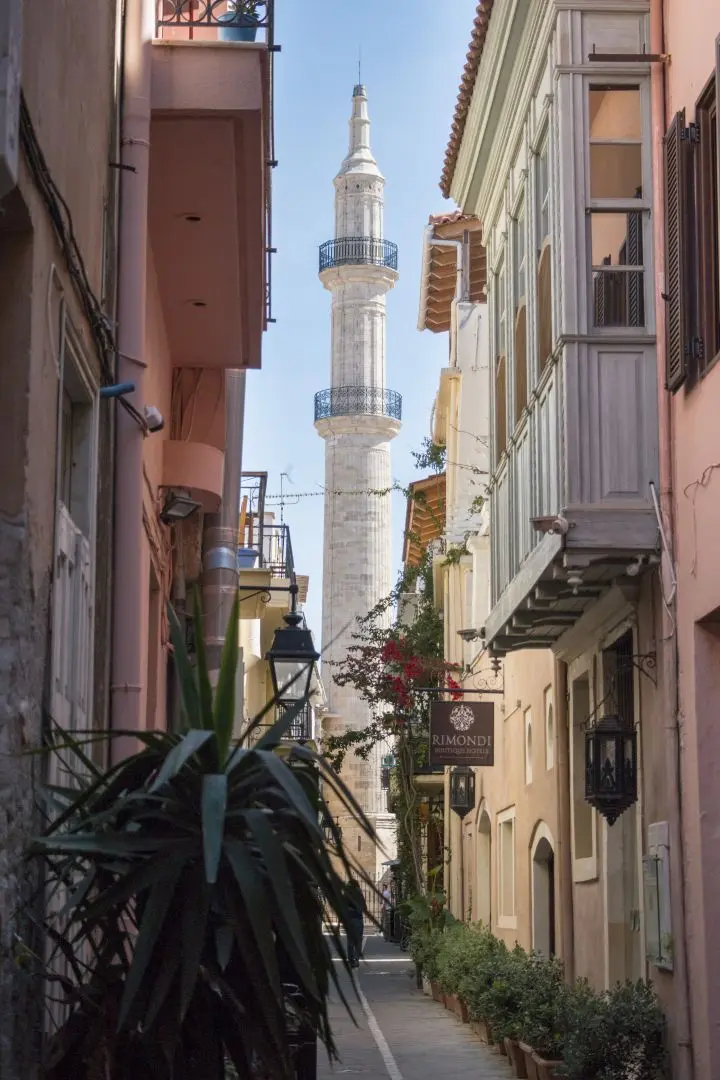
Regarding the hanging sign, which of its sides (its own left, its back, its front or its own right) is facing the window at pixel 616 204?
front

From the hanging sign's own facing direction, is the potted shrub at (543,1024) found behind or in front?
in front

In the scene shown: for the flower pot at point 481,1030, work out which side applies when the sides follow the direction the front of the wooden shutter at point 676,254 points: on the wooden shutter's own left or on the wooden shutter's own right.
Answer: on the wooden shutter's own right

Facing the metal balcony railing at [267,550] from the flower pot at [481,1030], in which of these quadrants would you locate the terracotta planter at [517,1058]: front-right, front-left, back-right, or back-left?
back-left

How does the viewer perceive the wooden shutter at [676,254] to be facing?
facing to the left of the viewer

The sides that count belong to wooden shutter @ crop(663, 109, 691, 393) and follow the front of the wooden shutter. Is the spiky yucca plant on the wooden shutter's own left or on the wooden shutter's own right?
on the wooden shutter's own left

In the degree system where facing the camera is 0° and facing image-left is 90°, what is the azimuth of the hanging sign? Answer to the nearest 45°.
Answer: approximately 0°

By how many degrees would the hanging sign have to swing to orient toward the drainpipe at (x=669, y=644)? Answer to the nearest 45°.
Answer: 0° — it already faces it

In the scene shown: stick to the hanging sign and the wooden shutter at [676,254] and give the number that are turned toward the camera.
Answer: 1

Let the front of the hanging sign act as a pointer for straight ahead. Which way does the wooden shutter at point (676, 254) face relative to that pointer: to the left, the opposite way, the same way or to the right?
to the right

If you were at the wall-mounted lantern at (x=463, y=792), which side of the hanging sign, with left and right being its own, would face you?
back

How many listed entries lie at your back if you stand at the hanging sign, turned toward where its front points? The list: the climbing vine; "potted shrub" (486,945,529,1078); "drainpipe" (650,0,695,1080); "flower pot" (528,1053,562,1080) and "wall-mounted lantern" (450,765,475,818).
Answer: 2

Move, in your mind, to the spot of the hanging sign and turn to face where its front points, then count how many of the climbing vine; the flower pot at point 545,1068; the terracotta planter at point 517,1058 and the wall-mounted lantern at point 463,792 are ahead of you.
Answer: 2
